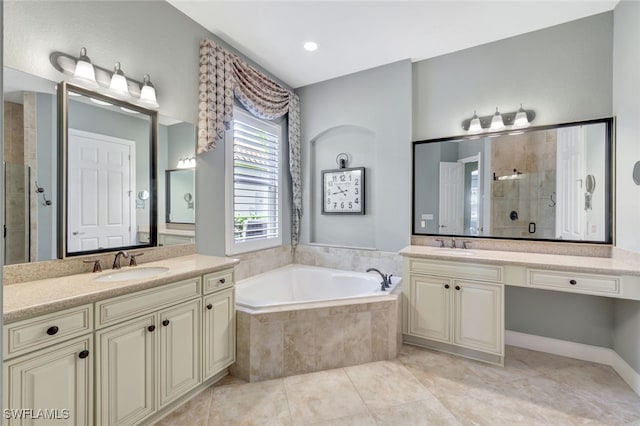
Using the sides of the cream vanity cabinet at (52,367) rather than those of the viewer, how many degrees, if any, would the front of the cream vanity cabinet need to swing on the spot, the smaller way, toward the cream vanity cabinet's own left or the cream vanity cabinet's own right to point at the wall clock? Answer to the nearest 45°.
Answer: approximately 45° to the cream vanity cabinet's own left

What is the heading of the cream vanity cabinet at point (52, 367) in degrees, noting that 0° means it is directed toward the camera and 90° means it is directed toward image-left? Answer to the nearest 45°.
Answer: approximately 315°

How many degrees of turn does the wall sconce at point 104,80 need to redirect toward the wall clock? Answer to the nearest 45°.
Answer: approximately 45° to its left

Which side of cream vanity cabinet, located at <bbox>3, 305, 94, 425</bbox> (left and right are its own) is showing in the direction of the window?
left

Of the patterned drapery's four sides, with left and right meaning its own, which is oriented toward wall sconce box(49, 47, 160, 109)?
right
